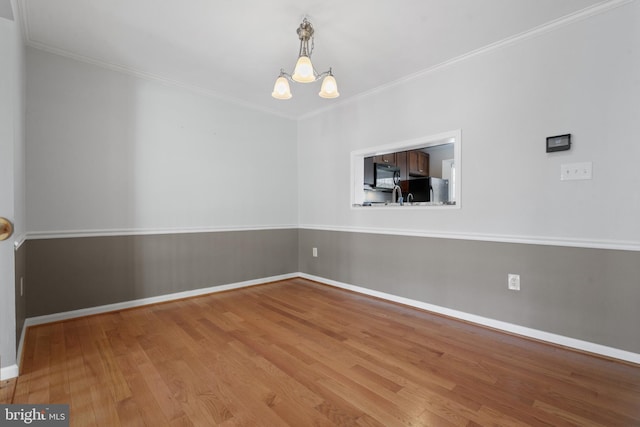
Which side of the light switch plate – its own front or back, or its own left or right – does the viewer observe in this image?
front

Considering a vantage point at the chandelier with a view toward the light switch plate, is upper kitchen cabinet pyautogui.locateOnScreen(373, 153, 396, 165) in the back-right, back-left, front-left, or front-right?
front-left

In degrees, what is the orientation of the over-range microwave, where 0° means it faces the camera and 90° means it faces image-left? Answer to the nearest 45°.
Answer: approximately 45°

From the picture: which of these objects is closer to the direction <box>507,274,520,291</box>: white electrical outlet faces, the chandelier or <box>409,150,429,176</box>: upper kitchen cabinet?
the chandelier

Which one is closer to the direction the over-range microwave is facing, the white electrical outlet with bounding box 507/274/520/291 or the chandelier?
the chandelier

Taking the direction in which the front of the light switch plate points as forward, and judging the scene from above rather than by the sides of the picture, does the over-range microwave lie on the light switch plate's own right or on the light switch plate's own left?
on the light switch plate's own right

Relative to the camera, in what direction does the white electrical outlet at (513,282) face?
facing the viewer

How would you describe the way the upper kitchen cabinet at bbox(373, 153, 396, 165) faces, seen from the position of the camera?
facing the viewer and to the left of the viewer

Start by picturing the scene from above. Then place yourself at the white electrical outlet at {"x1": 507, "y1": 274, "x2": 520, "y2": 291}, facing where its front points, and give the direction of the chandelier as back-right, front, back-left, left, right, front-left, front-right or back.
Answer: front-right
